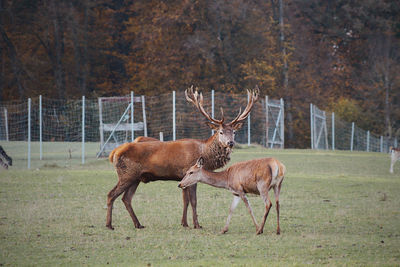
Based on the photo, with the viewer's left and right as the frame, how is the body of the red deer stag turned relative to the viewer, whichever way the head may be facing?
facing to the right of the viewer

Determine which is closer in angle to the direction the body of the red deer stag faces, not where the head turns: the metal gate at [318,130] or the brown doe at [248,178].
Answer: the brown doe

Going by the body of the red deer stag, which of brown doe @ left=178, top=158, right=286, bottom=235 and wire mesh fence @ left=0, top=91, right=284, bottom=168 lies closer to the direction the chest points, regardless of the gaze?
the brown doe

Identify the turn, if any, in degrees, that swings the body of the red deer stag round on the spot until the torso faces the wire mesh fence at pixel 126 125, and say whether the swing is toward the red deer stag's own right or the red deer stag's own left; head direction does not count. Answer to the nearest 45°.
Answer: approximately 90° to the red deer stag's own left

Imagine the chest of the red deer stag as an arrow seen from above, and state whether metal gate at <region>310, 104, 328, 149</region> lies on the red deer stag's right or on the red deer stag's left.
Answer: on the red deer stag's left

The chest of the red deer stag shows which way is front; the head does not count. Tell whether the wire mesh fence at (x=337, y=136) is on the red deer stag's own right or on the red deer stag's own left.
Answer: on the red deer stag's own left
